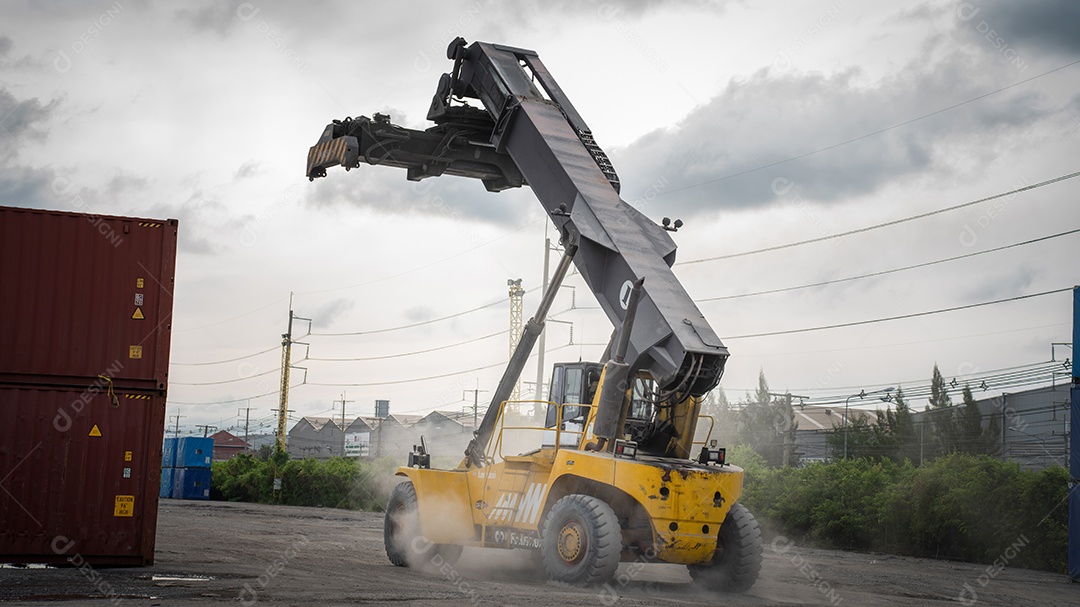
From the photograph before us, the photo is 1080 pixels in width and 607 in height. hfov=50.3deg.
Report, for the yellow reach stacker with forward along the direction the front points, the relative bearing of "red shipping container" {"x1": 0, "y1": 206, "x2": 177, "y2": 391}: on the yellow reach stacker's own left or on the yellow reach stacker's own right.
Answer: on the yellow reach stacker's own left

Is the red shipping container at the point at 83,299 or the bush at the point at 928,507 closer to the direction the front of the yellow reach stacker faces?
the red shipping container

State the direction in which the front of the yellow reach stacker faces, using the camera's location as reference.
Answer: facing away from the viewer and to the left of the viewer

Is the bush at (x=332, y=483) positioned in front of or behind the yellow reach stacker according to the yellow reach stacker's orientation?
in front

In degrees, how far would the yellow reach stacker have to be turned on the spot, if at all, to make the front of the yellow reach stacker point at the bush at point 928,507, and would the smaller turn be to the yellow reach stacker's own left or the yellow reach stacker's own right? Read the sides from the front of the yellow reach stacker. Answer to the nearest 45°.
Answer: approximately 90° to the yellow reach stacker's own right

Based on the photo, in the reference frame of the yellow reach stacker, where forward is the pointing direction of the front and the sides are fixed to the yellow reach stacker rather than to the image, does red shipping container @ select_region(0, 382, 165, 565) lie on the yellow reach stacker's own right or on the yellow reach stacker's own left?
on the yellow reach stacker's own left
